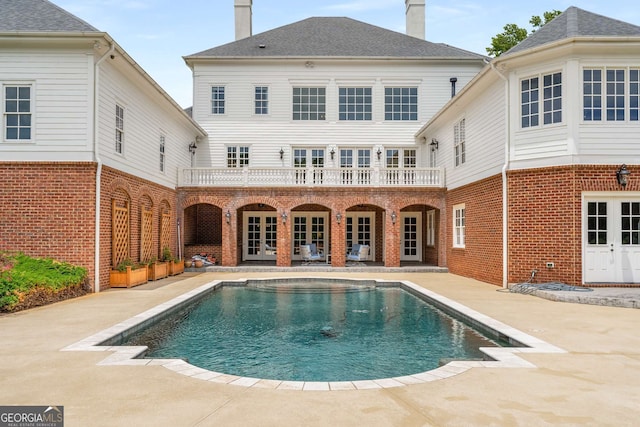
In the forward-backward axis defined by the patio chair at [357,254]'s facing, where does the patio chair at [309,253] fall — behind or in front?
in front

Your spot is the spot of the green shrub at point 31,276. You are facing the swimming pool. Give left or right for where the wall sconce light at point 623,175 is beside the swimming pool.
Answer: left

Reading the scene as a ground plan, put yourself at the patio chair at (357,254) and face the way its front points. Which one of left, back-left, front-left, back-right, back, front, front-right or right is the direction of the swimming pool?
front-left

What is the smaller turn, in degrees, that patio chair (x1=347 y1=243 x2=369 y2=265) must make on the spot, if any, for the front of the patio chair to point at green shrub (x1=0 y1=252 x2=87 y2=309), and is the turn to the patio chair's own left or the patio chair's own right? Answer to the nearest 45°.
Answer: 0° — it already faces it

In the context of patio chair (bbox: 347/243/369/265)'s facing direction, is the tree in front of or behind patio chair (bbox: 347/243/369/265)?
behind

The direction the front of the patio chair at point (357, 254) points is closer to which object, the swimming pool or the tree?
the swimming pool

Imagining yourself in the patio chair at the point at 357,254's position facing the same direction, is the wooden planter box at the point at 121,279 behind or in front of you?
in front

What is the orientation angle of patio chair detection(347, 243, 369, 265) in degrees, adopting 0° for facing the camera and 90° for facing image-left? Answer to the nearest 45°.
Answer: approximately 45°

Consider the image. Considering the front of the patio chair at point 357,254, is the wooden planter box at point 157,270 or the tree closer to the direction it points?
the wooden planter box
